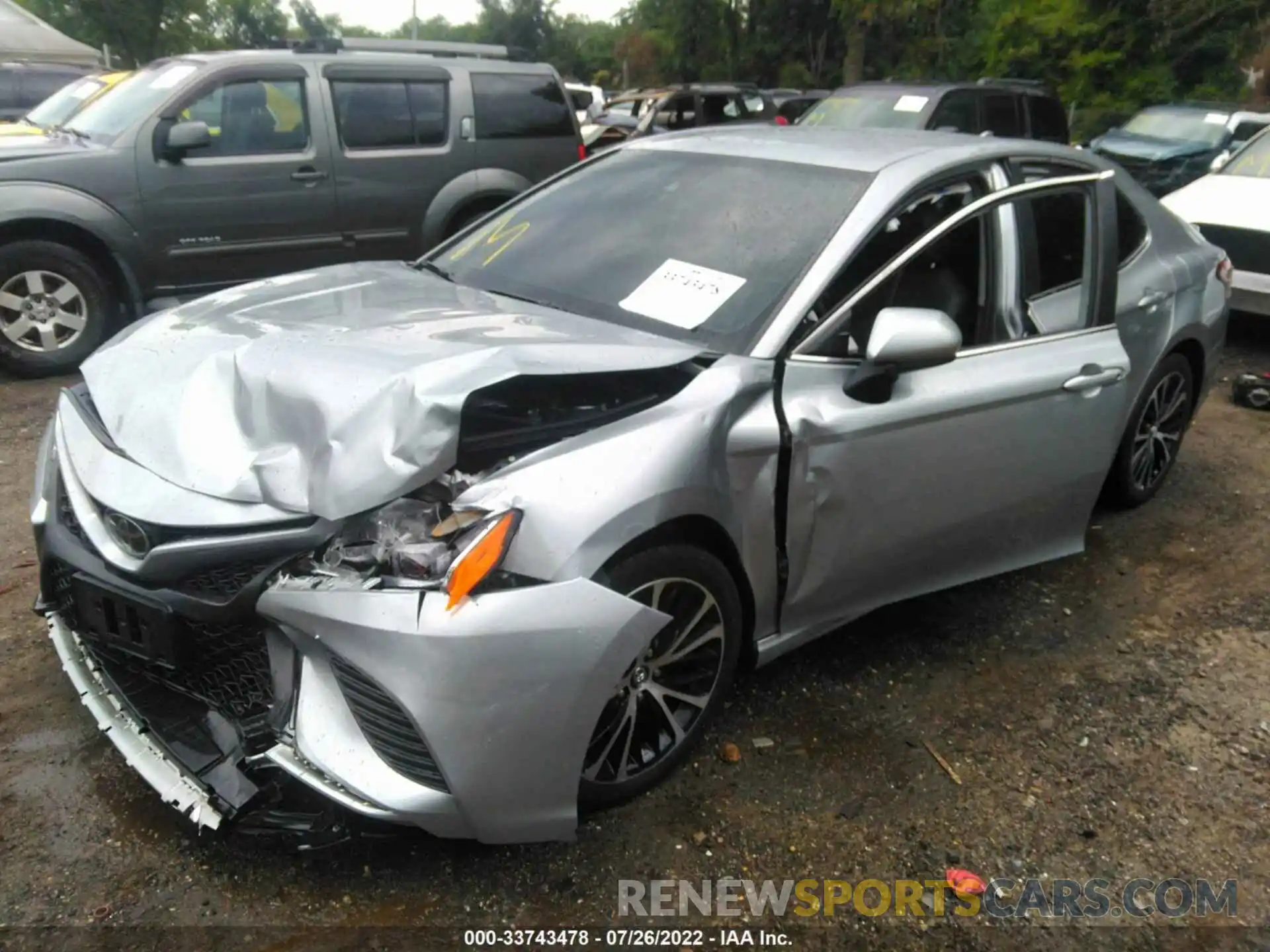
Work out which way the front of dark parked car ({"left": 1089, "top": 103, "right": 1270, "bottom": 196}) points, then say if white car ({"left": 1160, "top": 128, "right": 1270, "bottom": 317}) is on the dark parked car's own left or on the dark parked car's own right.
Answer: on the dark parked car's own left

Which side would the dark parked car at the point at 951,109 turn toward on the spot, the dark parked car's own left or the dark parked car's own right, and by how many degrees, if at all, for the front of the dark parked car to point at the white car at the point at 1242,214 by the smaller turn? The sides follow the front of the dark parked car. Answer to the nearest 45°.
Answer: approximately 90° to the dark parked car's own left

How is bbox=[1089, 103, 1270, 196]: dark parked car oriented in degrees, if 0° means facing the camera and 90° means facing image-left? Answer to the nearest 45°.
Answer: approximately 45°

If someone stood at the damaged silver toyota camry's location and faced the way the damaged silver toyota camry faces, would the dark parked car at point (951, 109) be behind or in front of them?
behind

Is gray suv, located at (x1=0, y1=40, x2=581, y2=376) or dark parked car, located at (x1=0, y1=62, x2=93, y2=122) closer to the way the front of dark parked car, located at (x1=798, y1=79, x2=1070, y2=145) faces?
the gray suv

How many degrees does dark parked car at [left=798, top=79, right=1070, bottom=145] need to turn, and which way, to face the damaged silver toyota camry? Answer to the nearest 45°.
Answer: approximately 45° to its left

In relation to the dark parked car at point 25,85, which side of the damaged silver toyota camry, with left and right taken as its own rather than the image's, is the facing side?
right

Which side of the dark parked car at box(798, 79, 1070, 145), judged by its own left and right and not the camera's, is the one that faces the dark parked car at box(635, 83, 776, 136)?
right

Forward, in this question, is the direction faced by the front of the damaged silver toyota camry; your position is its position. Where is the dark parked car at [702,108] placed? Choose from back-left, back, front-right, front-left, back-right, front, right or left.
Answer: back-right

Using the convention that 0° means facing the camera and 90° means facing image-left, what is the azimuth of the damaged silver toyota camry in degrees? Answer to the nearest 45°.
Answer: approximately 45°

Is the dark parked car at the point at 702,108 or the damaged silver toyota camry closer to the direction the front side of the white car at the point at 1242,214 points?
the damaged silver toyota camry

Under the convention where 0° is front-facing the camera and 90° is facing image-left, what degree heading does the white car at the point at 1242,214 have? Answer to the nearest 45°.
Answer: approximately 45°

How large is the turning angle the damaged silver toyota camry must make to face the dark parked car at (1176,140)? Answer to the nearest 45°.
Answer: approximately 180°
